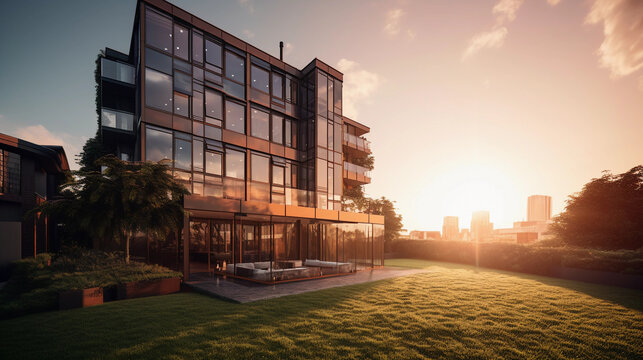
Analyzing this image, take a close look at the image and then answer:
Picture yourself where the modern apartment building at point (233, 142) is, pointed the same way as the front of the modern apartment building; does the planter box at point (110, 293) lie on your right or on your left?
on your right

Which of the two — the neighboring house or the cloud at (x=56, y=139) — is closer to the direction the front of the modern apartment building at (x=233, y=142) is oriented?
the neighboring house

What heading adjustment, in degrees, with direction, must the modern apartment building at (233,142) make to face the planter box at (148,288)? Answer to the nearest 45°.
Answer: approximately 45° to its right
